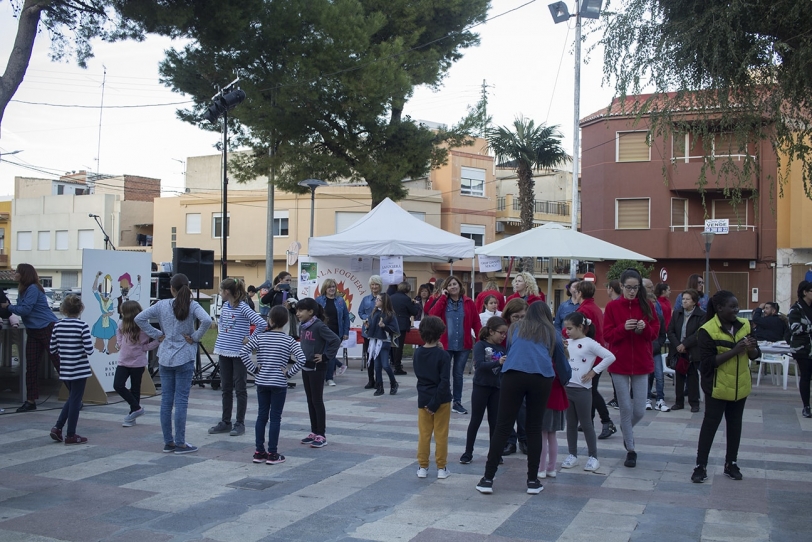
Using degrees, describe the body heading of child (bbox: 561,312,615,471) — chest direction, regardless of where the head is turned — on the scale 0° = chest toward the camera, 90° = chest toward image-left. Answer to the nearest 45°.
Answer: approximately 45°

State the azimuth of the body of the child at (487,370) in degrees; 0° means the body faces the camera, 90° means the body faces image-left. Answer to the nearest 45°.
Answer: approximately 315°

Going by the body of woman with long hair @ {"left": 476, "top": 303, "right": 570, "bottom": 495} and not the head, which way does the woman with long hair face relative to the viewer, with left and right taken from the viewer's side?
facing away from the viewer

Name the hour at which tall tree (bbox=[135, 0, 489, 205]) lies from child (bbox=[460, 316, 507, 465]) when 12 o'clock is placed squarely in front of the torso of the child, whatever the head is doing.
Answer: The tall tree is roughly at 7 o'clock from the child.

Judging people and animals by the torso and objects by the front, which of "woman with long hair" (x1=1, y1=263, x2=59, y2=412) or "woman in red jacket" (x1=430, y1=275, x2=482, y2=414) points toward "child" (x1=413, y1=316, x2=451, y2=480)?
the woman in red jacket

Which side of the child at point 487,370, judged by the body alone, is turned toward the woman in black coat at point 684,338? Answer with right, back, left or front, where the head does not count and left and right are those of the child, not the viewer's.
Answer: left

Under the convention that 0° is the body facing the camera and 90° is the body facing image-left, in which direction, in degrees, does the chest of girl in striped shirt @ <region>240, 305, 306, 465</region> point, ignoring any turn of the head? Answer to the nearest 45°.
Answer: approximately 180°

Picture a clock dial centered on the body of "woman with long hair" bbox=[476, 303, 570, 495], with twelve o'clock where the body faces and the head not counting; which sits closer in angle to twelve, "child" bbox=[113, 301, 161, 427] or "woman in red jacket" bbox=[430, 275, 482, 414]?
the woman in red jacket

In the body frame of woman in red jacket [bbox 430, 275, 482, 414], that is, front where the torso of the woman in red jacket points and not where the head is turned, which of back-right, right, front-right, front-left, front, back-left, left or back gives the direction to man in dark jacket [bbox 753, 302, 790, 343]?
back-left
